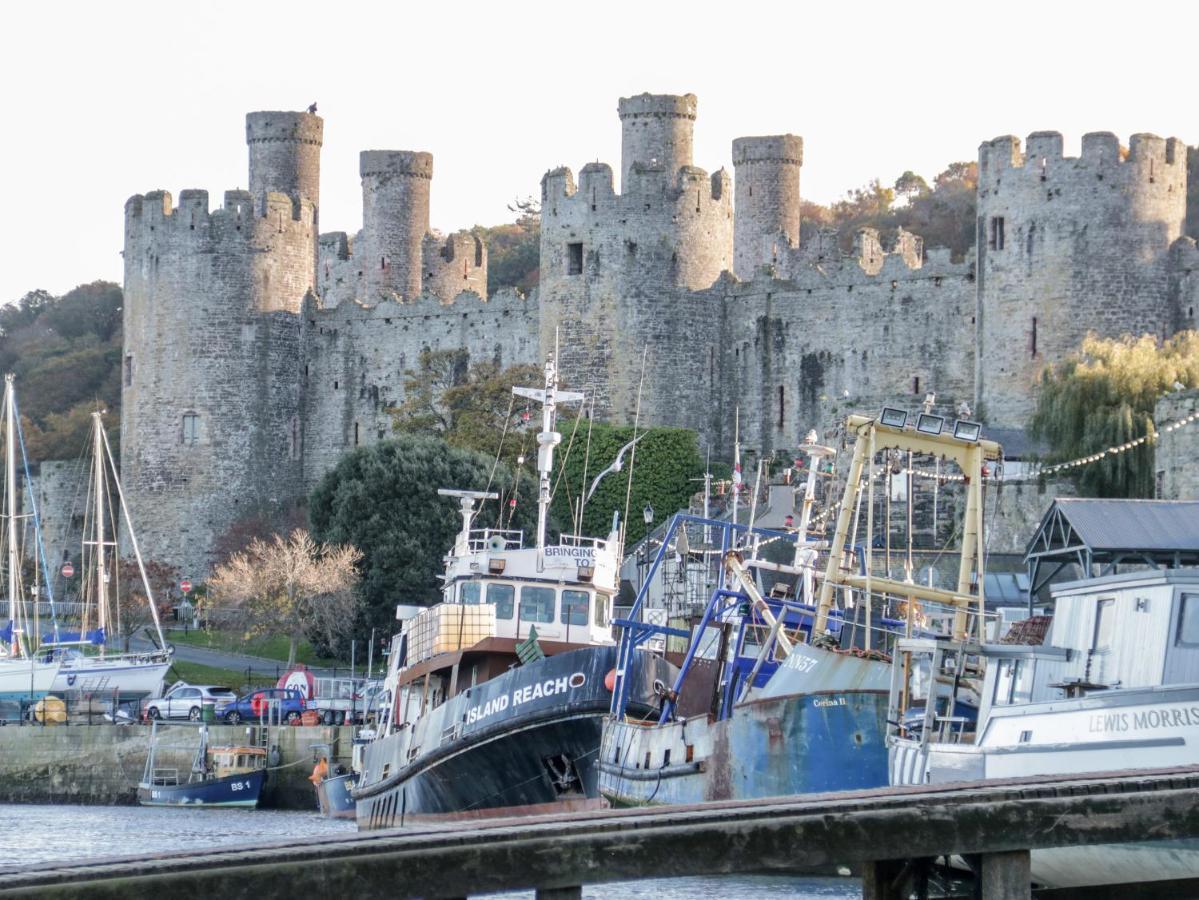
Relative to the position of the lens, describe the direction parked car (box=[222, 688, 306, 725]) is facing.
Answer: facing to the left of the viewer

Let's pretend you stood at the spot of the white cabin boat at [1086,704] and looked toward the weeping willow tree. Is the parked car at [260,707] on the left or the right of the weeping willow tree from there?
left

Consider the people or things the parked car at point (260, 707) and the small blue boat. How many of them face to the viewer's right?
1

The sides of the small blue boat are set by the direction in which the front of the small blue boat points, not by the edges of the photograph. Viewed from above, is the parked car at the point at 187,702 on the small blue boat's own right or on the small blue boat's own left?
on the small blue boat's own left

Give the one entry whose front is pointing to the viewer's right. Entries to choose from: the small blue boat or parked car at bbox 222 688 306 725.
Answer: the small blue boat

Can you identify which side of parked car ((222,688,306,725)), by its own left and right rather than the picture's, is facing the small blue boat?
left

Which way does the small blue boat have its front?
to the viewer's right

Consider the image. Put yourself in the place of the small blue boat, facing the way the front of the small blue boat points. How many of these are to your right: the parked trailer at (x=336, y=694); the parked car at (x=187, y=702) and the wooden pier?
1

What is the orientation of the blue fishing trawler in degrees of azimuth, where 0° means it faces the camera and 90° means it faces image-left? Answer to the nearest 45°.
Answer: approximately 315°

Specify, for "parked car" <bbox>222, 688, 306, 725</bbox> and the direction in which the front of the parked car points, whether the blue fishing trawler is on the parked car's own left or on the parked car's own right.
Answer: on the parked car's own left
